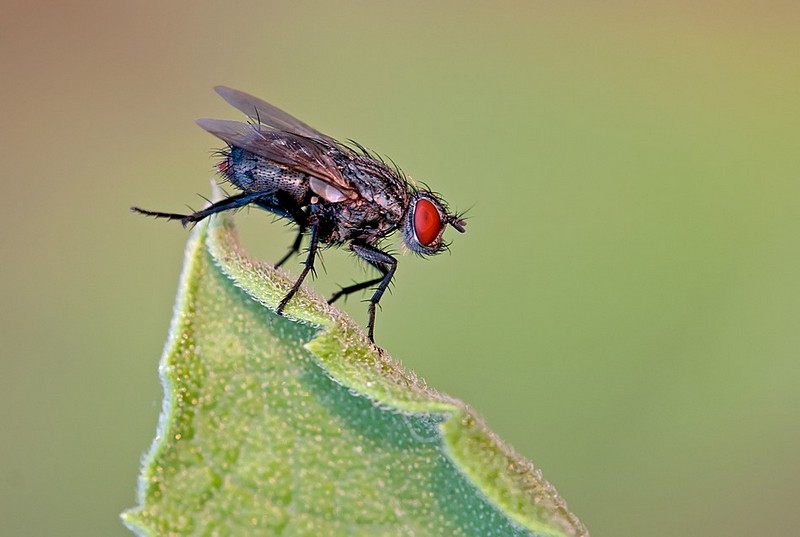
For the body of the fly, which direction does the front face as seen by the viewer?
to the viewer's right
